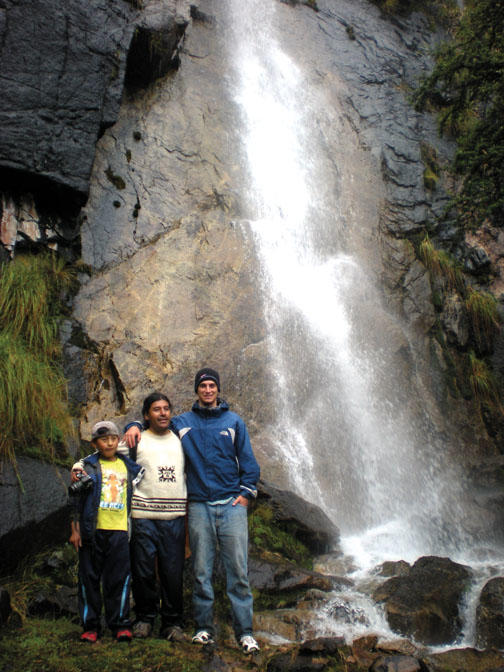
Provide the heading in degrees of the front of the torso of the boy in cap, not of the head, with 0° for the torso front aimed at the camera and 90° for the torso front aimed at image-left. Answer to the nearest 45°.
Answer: approximately 0°

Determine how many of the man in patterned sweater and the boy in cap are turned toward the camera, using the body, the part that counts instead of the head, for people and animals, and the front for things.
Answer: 2

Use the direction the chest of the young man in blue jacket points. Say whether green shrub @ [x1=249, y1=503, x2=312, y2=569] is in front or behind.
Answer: behind

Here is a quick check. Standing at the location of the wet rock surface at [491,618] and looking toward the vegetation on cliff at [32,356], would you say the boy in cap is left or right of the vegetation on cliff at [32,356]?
left

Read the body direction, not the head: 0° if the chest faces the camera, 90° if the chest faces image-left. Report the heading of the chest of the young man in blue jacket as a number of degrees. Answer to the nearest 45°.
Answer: approximately 0°

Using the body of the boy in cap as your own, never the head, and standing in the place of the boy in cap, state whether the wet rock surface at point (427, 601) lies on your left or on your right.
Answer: on your left

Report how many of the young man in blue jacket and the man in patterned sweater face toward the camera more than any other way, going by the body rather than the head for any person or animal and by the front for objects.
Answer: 2

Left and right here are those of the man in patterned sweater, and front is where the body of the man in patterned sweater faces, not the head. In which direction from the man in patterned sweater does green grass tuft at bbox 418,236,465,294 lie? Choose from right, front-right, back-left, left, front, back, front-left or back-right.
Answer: back-left
